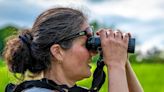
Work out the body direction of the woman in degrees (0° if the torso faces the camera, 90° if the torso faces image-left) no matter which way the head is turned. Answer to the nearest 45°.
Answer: approximately 270°
